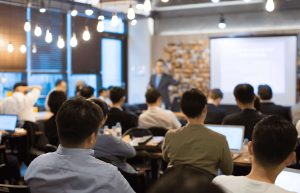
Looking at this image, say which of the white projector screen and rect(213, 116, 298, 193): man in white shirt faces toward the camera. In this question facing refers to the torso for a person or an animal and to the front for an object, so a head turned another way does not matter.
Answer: the white projector screen

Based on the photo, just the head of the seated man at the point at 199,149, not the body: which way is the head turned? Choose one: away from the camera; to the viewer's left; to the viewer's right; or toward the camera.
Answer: away from the camera

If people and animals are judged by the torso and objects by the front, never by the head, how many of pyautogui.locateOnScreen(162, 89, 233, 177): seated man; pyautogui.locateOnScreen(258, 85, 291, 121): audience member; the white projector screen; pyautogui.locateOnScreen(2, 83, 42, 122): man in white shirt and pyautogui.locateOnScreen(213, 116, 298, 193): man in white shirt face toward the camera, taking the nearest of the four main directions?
1

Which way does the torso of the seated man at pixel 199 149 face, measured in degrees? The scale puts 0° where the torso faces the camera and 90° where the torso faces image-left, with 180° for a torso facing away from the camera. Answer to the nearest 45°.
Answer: approximately 180°

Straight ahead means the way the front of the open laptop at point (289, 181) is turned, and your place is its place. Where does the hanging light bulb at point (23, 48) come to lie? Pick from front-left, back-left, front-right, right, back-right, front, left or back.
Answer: right

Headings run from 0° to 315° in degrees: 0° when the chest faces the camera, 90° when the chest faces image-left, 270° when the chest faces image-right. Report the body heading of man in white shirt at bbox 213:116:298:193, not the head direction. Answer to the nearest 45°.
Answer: approximately 180°

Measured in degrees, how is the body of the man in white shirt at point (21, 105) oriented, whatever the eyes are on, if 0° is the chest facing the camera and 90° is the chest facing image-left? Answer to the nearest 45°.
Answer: approximately 225°

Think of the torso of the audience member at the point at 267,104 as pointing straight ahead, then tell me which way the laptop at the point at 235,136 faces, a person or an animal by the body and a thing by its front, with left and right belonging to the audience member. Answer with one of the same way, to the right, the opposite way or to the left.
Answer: the opposite way

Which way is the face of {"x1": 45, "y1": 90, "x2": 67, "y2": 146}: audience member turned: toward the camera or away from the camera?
away from the camera

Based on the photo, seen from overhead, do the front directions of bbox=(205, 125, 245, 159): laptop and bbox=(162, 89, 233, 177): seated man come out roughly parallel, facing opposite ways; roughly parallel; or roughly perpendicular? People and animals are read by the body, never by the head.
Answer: roughly parallel, facing opposite ways

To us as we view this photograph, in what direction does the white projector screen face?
facing the viewer

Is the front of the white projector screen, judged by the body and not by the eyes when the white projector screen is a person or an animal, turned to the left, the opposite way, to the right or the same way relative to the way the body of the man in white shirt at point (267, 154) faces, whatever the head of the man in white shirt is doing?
the opposite way

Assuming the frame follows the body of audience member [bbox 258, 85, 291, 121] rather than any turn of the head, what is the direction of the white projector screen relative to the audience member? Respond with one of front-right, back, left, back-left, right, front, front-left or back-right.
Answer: front

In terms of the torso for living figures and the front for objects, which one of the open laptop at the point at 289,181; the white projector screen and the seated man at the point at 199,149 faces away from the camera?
the seated man

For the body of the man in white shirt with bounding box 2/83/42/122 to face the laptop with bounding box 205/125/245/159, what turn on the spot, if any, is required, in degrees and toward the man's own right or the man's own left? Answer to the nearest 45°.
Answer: approximately 90° to the man's own right

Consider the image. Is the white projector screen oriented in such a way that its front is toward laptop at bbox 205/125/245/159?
yes

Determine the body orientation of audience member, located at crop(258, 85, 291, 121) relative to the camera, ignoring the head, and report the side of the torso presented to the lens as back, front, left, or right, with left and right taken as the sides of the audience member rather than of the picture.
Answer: back

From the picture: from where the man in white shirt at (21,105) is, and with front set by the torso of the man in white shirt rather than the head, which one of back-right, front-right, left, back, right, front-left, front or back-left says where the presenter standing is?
front
